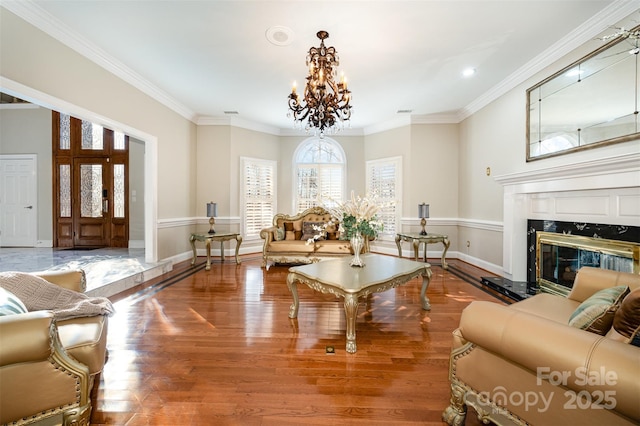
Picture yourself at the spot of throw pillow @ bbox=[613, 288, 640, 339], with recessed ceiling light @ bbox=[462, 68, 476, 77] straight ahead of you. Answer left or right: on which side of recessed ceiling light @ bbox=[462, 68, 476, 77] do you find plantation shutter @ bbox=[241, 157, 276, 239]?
left

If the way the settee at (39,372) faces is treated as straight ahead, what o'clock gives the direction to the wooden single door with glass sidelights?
The wooden single door with glass sidelights is roughly at 9 o'clock from the settee.

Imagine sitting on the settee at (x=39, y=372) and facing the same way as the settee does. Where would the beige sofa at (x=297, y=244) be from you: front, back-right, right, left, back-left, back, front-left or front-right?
front-left

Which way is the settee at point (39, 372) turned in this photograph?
to the viewer's right

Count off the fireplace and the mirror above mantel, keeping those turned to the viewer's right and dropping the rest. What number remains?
0

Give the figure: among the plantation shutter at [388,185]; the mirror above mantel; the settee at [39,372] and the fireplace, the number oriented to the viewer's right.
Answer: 1

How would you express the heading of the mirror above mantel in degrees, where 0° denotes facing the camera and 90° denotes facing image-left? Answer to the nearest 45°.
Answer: approximately 45°

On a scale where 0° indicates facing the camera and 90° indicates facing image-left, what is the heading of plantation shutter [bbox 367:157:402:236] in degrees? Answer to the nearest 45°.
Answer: approximately 45°

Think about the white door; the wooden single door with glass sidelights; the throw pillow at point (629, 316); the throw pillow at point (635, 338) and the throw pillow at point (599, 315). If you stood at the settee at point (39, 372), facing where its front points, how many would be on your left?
2

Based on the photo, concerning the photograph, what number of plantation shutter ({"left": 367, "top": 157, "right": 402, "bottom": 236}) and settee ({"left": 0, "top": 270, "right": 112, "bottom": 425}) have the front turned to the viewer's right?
1

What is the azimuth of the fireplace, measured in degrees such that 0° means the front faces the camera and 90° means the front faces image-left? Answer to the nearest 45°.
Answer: approximately 45°

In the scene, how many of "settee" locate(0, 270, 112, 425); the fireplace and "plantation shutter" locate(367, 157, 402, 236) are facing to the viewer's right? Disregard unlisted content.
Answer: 1

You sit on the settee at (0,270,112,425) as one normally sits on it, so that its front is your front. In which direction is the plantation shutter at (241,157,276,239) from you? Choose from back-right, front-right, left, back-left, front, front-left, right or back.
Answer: front-left

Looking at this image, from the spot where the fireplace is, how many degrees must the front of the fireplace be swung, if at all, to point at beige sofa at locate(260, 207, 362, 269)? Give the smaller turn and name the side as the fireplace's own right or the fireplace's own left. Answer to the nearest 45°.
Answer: approximately 45° to the fireplace's own right

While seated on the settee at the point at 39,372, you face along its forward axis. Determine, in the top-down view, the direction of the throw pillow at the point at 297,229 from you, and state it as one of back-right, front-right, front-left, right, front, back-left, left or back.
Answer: front-left

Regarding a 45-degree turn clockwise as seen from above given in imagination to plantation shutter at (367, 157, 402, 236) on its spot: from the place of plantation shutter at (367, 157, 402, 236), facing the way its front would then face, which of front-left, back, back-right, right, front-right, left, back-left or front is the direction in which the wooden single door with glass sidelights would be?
front

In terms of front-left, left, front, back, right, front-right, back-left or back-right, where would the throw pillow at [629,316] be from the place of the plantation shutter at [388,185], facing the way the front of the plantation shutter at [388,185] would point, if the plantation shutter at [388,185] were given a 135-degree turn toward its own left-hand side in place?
right
